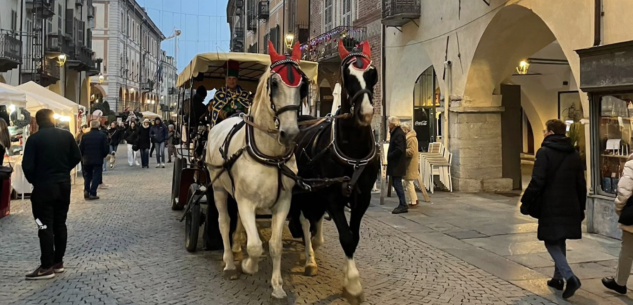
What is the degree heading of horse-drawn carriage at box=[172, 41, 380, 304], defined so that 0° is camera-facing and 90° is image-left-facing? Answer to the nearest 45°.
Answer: approximately 315°

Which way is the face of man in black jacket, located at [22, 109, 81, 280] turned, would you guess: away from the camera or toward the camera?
away from the camera

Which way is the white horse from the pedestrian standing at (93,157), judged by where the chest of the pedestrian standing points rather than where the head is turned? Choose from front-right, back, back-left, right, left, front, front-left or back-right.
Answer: back

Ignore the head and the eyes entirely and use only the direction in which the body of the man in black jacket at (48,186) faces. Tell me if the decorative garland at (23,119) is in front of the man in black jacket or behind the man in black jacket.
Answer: in front

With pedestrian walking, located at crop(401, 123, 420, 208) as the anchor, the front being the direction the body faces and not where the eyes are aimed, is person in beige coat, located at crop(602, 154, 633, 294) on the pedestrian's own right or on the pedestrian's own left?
on the pedestrian's own left

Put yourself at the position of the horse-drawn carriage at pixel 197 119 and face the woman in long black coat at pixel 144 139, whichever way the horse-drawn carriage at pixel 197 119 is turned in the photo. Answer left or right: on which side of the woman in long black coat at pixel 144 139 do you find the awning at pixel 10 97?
left

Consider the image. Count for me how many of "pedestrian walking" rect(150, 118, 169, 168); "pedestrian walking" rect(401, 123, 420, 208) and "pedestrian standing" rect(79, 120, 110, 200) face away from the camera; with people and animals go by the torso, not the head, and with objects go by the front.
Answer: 1

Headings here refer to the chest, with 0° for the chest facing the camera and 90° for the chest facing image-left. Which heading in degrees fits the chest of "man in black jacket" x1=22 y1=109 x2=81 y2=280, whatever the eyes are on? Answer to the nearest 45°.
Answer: approximately 135°

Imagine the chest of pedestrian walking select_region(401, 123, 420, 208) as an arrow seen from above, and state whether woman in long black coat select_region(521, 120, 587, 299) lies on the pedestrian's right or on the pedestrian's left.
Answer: on the pedestrian's left
